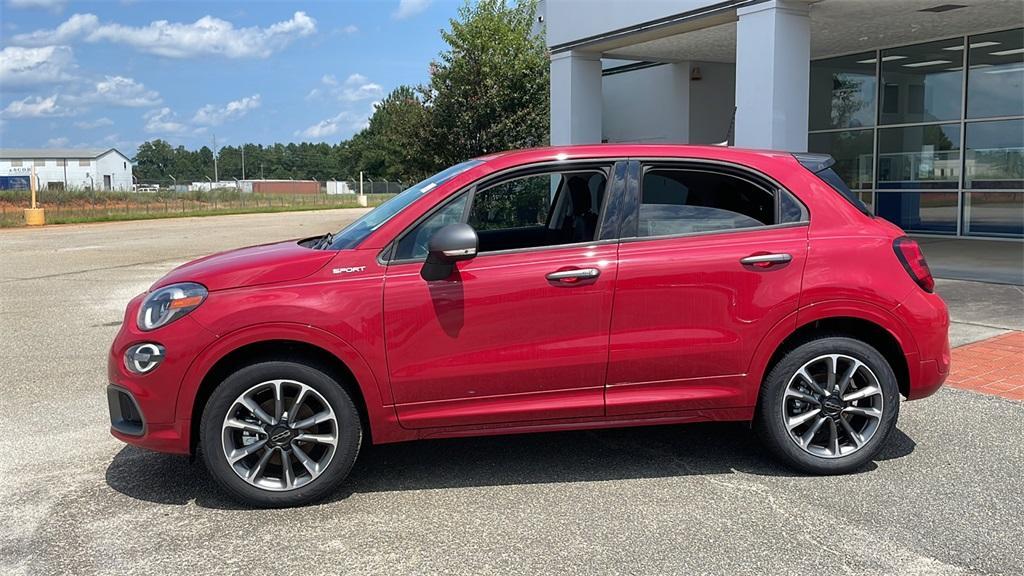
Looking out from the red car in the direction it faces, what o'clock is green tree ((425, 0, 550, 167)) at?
The green tree is roughly at 3 o'clock from the red car.

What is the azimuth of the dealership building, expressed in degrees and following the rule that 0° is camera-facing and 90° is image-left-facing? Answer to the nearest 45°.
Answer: approximately 45°

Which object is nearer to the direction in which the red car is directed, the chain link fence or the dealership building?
the chain link fence

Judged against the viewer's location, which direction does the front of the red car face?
facing to the left of the viewer

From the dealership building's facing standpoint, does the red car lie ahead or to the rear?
ahead

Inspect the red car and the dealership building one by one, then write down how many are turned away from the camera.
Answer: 0

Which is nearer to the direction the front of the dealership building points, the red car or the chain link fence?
the red car

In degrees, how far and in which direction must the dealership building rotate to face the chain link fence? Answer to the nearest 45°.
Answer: approximately 90° to its right

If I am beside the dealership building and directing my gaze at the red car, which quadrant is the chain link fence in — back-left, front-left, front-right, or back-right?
back-right

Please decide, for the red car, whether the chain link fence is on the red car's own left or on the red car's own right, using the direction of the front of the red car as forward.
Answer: on the red car's own right
